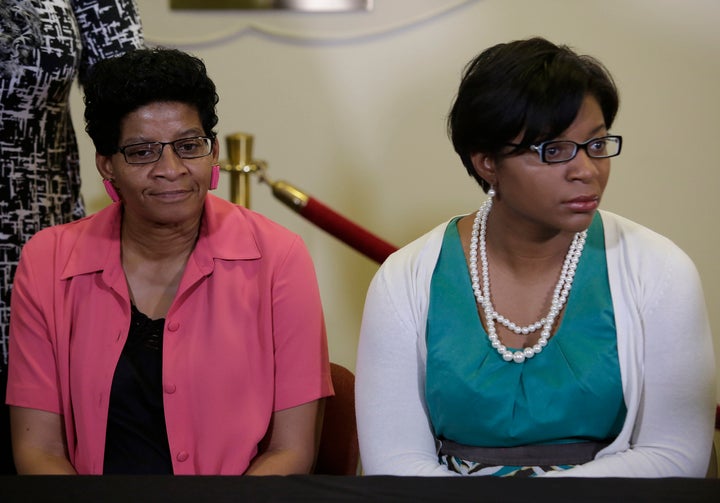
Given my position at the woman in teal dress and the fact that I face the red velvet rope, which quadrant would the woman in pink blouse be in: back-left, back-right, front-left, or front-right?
front-left

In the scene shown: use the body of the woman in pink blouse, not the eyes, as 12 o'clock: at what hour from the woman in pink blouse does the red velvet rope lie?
The red velvet rope is roughly at 7 o'clock from the woman in pink blouse.

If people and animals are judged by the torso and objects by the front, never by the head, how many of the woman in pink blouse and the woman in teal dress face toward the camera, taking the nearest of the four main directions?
2

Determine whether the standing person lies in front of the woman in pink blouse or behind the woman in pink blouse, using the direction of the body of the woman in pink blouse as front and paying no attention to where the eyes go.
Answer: behind

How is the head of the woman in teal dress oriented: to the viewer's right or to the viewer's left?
to the viewer's right

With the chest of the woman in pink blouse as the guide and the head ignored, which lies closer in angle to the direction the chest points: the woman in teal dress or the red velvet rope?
the woman in teal dress

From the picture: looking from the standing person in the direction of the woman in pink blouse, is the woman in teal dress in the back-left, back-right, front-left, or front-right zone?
front-left

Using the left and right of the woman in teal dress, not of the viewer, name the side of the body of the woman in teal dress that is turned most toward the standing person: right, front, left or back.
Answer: right

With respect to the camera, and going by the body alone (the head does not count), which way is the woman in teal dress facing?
toward the camera

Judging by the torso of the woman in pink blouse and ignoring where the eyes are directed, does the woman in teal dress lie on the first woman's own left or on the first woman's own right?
on the first woman's own left

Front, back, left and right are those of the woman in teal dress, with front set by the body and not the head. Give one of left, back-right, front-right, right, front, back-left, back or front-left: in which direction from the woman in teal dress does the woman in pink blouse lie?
right

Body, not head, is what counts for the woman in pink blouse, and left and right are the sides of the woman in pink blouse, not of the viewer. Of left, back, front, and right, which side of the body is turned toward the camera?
front

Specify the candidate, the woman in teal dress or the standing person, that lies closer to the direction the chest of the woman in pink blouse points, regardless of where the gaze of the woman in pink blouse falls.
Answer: the woman in teal dress

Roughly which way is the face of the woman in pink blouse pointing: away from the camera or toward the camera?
toward the camera
